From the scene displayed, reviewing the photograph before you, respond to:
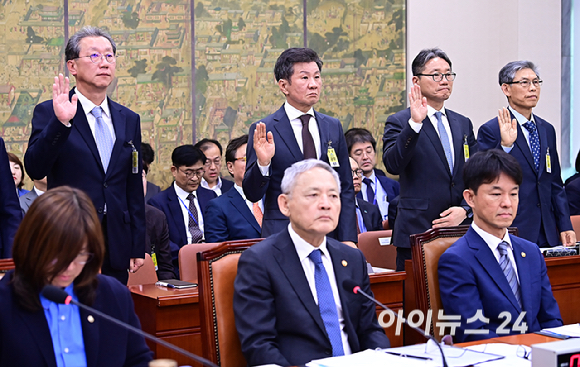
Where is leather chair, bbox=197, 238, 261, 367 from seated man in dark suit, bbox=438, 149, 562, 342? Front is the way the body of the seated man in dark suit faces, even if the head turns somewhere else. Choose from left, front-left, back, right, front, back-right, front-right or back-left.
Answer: right

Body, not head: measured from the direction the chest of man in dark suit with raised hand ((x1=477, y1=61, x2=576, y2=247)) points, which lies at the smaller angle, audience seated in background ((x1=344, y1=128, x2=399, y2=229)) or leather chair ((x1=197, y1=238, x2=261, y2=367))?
the leather chair

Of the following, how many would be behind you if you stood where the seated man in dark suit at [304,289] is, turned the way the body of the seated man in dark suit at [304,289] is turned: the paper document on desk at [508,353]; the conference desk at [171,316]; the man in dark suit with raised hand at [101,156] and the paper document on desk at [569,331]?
2

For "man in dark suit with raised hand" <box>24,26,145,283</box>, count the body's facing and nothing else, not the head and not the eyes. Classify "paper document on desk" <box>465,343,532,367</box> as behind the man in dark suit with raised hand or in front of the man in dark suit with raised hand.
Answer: in front

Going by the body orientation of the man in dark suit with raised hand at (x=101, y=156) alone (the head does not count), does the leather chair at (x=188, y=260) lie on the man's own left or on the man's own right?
on the man's own left

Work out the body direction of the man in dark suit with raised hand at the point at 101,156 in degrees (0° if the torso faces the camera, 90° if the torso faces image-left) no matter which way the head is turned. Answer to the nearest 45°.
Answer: approximately 315°

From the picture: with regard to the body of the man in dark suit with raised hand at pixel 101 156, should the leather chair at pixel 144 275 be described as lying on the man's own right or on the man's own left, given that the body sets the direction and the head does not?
on the man's own left

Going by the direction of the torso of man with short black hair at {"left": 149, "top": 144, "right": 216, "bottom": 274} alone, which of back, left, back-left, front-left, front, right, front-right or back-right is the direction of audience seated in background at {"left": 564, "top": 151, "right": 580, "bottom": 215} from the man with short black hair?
front-left
